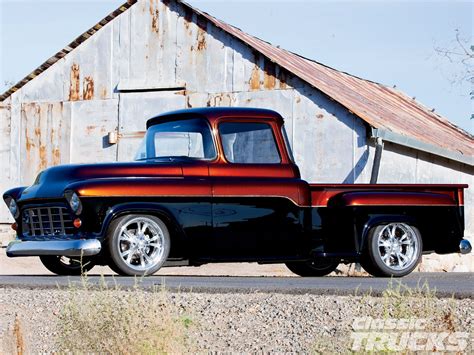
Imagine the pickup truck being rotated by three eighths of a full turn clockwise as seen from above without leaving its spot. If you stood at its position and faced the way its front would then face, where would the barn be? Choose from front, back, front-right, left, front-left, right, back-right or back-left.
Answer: front

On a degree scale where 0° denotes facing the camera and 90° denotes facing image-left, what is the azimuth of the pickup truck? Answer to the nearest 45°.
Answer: approximately 45°
